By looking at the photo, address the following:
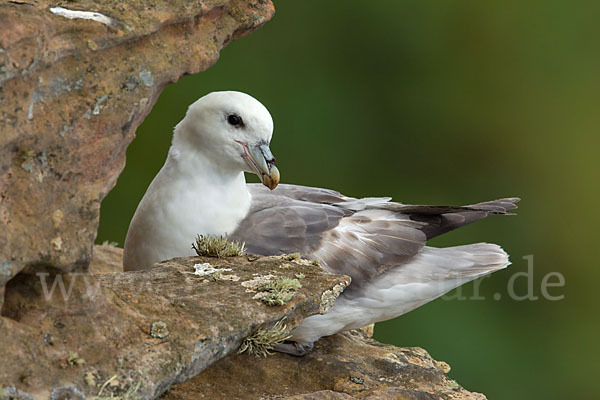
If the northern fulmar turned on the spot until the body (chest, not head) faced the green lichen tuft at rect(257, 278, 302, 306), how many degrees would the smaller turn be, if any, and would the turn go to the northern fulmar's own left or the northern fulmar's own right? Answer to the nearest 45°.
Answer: approximately 90° to the northern fulmar's own left

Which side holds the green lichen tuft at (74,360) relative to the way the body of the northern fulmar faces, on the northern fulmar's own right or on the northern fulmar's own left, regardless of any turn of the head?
on the northern fulmar's own left

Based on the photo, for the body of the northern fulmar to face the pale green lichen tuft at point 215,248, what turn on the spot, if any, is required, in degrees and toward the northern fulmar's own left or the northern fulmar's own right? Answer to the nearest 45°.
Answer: approximately 90° to the northern fulmar's own left

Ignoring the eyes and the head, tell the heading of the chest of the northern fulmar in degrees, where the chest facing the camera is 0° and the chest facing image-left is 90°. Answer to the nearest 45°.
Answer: approximately 90°

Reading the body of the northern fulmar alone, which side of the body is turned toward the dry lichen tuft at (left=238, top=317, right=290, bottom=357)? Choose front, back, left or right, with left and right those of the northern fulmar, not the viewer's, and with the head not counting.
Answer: left

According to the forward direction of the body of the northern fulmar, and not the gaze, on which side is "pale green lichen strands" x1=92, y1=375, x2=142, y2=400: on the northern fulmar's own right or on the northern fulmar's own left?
on the northern fulmar's own left
